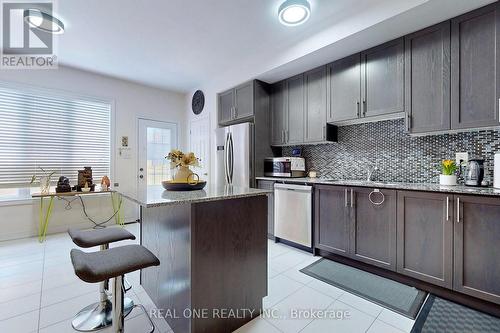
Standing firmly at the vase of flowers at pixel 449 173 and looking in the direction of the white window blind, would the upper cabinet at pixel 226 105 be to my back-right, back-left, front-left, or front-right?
front-right

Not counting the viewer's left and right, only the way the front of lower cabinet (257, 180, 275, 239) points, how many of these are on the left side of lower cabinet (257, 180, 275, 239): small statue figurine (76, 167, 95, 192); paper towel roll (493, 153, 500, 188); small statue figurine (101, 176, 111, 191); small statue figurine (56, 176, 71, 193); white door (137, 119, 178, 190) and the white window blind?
1

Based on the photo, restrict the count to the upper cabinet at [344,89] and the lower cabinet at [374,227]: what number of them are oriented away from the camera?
0

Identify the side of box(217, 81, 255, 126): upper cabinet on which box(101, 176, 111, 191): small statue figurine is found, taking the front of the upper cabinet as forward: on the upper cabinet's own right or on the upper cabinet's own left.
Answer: on the upper cabinet's own right

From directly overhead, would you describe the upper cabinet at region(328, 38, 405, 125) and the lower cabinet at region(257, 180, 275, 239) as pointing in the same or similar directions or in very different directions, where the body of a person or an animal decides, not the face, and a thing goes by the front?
same or similar directions

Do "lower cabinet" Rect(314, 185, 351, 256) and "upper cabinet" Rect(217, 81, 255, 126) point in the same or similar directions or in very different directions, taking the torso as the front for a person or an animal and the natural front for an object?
same or similar directions

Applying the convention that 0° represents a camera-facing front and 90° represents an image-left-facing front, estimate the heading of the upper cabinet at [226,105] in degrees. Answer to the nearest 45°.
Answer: approximately 45°

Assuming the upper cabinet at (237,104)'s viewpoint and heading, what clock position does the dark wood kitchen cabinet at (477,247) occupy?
The dark wood kitchen cabinet is roughly at 9 o'clock from the upper cabinet.

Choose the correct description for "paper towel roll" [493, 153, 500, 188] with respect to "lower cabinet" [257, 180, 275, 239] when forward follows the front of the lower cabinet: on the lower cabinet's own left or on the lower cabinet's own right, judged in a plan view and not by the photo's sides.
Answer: on the lower cabinet's own left

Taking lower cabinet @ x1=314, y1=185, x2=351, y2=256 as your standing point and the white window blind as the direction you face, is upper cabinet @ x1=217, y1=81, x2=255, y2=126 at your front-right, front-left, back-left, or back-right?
front-right

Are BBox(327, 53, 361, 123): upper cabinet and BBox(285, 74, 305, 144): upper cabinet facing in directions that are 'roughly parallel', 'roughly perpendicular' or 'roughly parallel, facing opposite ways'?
roughly parallel

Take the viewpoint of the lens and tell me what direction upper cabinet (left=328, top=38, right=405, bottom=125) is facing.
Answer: facing the viewer and to the left of the viewer

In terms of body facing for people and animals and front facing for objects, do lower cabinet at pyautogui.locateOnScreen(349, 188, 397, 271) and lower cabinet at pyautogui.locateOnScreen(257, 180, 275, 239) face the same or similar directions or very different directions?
same or similar directions
